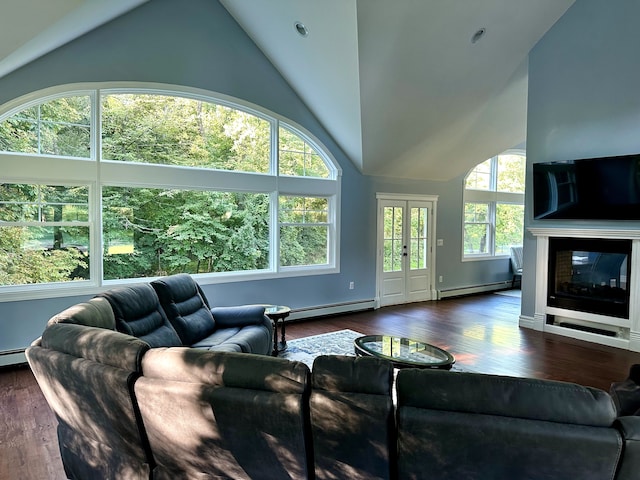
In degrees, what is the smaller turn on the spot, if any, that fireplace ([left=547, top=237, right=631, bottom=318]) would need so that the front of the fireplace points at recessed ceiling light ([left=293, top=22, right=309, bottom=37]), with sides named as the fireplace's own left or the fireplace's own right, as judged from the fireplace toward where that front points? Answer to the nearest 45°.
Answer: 0° — it already faces it

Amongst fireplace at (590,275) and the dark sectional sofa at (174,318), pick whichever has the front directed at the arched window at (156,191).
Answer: the fireplace

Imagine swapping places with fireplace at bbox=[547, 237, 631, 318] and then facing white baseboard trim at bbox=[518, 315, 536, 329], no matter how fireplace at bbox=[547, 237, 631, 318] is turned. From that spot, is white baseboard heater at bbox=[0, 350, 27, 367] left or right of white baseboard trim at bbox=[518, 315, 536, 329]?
left

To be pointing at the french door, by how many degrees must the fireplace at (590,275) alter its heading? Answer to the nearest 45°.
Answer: approximately 45° to its right

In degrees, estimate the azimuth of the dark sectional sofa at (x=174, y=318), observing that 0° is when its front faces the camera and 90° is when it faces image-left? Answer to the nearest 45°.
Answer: approximately 315°

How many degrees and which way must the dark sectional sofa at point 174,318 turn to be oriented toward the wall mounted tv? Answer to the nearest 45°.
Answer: approximately 45° to its left

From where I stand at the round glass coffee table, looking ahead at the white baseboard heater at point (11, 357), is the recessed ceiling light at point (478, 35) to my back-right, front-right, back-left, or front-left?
back-right

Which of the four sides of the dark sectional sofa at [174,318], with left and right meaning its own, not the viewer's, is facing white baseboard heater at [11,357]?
back

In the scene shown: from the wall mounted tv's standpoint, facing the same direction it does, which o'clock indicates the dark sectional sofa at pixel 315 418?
The dark sectional sofa is roughly at 11 o'clock from the wall mounted tv.

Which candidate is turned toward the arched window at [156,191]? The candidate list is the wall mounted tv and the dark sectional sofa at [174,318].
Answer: the wall mounted tv
